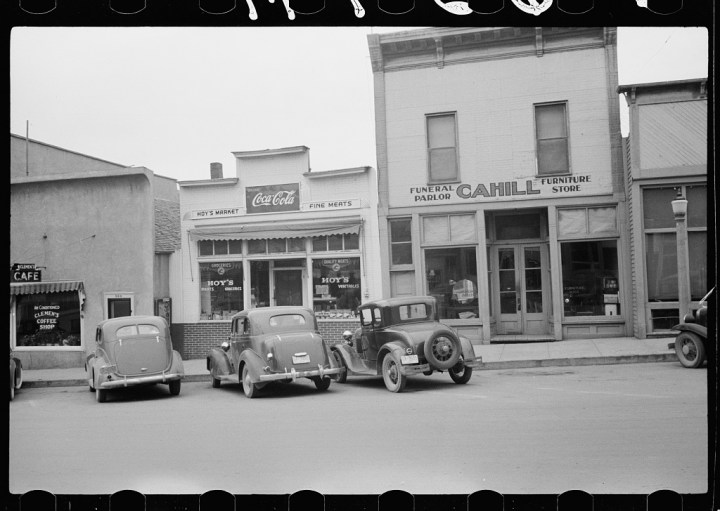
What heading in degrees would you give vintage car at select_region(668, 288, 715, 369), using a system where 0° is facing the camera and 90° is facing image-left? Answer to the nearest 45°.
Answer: approximately 135°

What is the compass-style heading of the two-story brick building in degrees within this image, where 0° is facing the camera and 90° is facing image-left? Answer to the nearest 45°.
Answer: approximately 0°

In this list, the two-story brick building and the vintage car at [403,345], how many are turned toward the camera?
1

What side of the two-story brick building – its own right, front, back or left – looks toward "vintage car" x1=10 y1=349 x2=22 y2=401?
right

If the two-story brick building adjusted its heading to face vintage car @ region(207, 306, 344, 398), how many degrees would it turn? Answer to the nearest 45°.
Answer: approximately 90° to its right

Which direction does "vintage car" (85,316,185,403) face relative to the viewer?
away from the camera

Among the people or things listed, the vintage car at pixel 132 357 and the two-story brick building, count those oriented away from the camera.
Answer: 1

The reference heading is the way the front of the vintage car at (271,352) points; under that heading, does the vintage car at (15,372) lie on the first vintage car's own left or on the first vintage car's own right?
on the first vintage car's own left

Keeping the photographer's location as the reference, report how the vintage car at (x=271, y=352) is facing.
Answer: facing away from the viewer and to the left of the viewer
